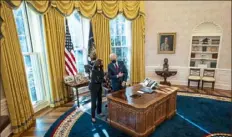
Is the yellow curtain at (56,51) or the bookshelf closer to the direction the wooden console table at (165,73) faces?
the yellow curtain

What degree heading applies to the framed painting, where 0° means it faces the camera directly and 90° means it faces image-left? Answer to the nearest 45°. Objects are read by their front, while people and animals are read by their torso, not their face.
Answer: approximately 0°

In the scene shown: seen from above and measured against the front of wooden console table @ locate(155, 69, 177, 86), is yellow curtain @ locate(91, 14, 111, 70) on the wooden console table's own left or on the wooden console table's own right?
on the wooden console table's own right

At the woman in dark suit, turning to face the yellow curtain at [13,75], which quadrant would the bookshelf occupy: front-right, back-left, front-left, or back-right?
back-right

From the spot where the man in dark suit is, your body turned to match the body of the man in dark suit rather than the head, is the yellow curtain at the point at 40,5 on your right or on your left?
on your right

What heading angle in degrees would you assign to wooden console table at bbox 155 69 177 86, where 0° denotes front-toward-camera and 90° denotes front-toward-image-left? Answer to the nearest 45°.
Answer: approximately 0°

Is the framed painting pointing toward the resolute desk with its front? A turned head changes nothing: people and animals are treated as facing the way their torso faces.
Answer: yes

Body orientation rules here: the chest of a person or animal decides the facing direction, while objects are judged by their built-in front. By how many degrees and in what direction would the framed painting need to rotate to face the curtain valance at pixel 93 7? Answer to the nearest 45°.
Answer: approximately 45° to its right

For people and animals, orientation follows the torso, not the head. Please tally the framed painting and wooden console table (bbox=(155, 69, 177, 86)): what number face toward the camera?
2

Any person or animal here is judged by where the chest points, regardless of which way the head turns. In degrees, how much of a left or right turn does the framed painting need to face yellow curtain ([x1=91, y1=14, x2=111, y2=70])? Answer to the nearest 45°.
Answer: approximately 45° to its right
